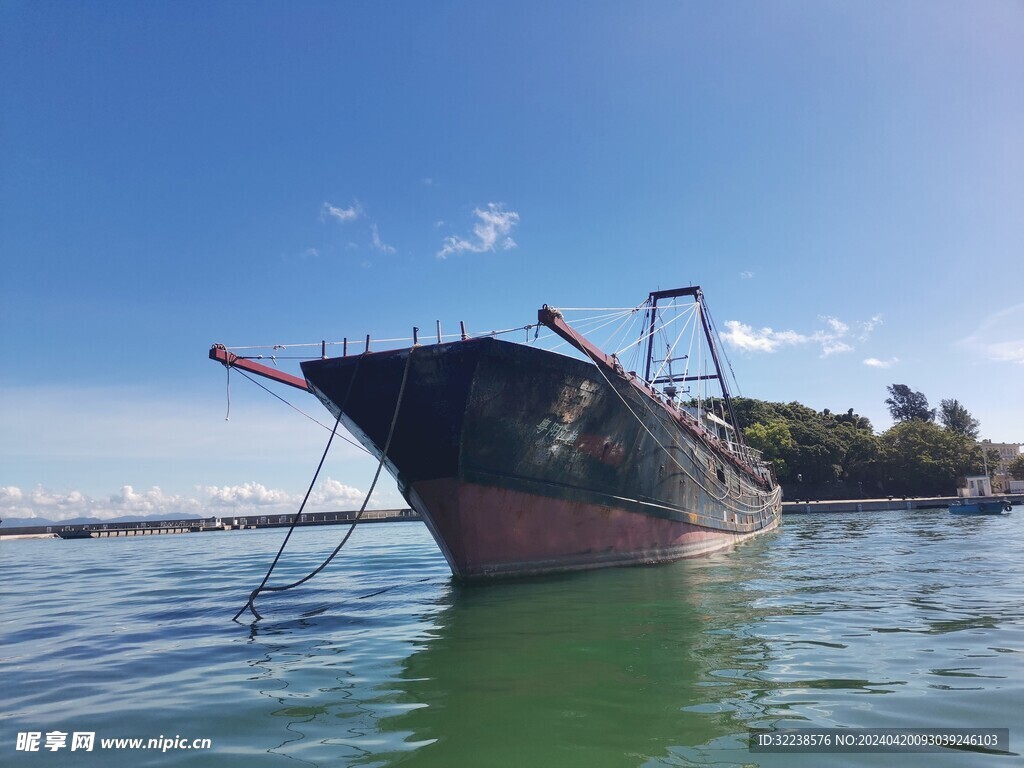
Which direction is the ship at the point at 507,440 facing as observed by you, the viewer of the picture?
facing the viewer and to the left of the viewer
